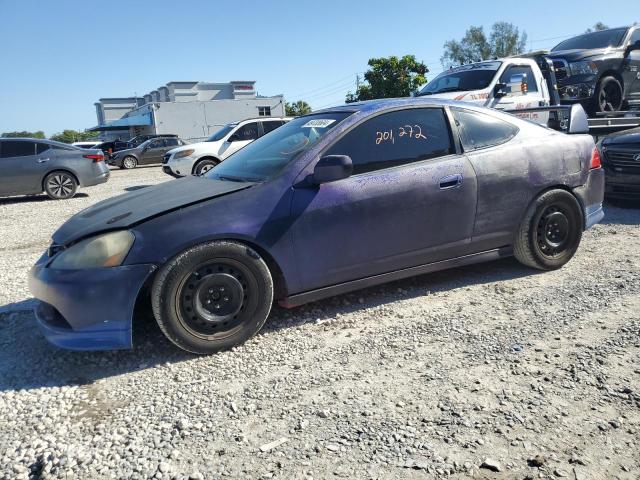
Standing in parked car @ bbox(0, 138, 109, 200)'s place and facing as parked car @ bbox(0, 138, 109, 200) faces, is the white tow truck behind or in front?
behind

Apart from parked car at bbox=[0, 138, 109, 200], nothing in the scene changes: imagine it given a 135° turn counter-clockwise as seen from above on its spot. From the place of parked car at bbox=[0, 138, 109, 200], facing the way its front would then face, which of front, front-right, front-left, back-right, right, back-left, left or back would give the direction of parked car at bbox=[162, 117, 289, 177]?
front-left

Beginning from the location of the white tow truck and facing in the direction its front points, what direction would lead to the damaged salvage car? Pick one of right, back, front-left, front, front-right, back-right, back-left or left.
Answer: front-left

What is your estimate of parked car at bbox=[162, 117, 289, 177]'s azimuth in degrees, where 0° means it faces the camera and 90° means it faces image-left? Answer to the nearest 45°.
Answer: approximately 45°

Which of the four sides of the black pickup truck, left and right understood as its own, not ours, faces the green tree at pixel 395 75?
right

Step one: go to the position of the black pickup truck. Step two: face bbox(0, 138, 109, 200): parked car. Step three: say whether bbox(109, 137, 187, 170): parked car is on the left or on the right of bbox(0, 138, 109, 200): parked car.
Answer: right

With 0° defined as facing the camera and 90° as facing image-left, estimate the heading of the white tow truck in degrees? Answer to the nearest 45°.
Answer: approximately 45°

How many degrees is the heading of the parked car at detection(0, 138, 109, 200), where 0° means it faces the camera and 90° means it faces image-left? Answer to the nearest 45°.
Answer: approximately 90°

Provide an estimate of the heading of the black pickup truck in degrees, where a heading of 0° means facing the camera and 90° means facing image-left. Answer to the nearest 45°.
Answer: approximately 45°

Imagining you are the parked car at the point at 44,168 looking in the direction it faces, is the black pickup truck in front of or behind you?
behind
